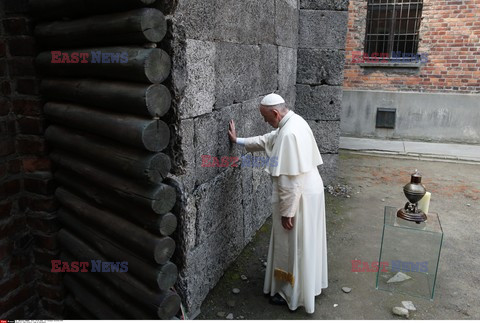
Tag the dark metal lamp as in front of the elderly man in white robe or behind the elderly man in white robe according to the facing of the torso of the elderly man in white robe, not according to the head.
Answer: behind

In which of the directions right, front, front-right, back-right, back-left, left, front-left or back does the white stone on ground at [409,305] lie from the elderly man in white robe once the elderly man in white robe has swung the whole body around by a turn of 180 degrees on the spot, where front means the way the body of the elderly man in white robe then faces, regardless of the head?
front

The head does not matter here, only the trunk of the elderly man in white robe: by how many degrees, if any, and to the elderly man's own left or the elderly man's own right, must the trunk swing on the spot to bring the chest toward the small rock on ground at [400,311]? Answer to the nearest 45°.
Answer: approximately 180°

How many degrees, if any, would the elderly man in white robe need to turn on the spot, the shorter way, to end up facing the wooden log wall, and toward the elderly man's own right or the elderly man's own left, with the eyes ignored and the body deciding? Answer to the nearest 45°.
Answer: approximately 45° to the elderly man's own left

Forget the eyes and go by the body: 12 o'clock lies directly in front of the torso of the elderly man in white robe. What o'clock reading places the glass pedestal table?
The glass pedestal table is roughly at 5 o'clock from the elderly man in white robe.

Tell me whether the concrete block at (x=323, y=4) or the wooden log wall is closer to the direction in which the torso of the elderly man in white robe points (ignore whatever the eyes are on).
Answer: the wooden log wall

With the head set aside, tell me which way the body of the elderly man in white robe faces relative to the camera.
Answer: to the viewer's left

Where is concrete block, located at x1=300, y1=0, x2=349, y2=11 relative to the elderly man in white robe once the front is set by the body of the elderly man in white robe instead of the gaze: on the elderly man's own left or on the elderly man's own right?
on the elderly man's own right

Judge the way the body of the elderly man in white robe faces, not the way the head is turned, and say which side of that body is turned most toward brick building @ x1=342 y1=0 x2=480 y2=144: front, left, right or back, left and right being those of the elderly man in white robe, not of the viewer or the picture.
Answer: right
